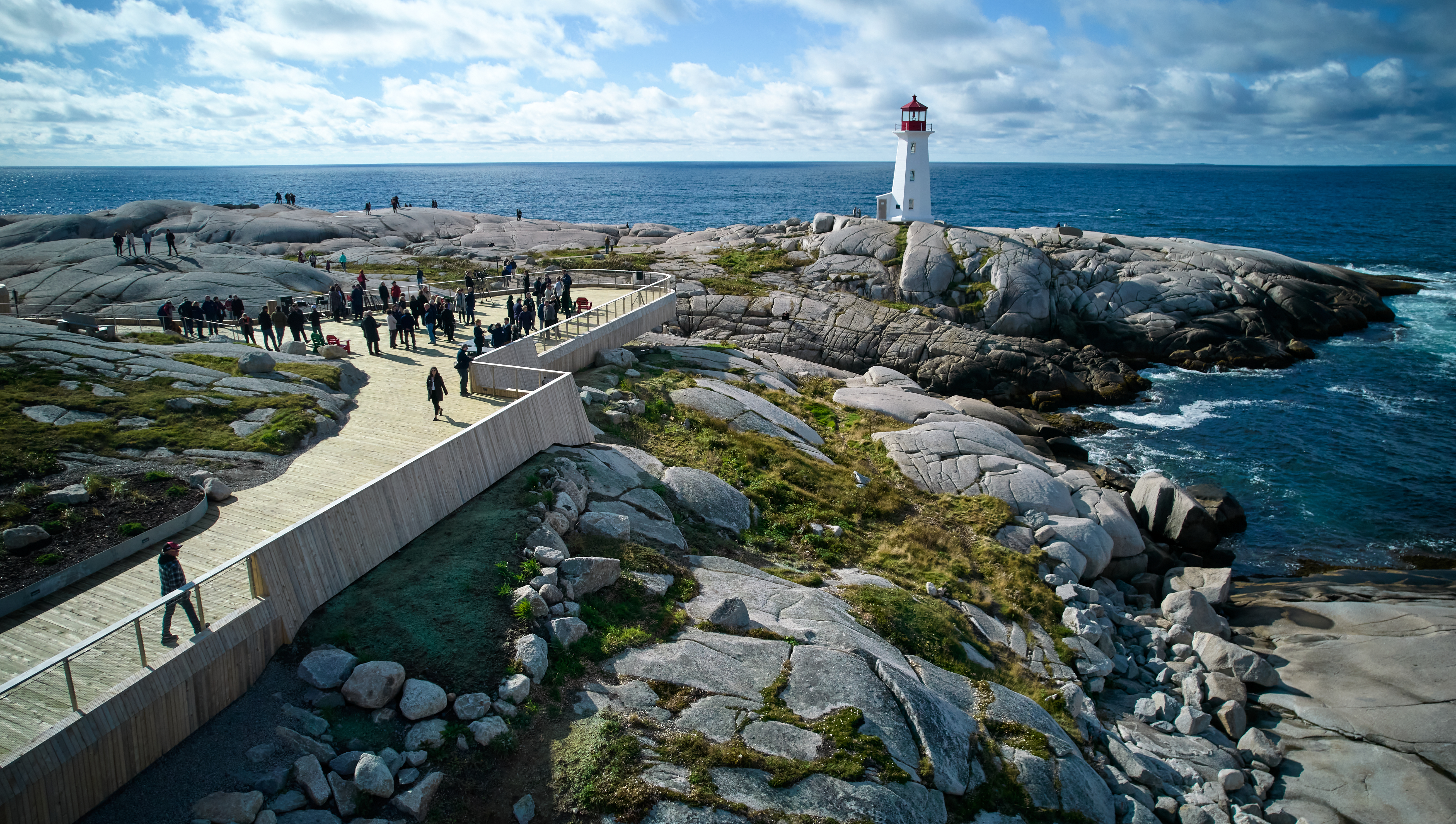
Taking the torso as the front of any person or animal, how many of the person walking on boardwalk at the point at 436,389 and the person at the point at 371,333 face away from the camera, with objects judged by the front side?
1

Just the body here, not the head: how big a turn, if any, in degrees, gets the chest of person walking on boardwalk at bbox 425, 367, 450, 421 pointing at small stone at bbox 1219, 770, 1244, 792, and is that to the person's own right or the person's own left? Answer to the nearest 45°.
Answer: approximately 90° to the person's own left

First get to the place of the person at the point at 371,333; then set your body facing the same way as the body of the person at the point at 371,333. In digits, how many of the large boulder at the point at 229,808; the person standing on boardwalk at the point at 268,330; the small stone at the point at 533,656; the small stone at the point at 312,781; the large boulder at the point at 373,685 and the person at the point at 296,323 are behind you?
4

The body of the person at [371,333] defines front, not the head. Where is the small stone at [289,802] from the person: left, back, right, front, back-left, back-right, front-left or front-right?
back

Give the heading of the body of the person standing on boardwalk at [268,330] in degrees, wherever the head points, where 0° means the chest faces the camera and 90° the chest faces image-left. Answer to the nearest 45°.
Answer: approximately 225°

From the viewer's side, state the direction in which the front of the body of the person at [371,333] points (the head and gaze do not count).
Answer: away from the camera

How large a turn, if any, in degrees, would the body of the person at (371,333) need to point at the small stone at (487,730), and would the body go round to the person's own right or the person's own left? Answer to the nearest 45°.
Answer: approximately 180°

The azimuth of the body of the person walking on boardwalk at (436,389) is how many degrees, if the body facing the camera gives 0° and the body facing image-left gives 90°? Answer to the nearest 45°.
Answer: approximately 45°

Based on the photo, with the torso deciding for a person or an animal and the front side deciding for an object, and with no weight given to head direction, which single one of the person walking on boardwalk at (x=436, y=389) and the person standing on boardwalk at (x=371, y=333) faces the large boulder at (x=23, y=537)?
the person walking on boardwalk at (x=436, y=389)

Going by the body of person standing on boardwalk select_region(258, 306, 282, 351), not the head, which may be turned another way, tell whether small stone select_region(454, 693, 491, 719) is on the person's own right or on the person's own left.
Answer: on the person's own right

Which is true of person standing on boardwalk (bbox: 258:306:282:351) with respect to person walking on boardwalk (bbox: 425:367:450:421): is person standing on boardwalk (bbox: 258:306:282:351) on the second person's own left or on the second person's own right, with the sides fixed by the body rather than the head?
on the second person's own right

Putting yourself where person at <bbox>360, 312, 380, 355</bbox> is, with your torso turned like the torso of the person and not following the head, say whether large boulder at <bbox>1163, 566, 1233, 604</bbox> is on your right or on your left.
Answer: on your right

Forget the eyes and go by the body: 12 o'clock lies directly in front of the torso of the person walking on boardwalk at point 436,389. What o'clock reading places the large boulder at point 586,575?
The large boulder is roughly at 10 o'clock from the person walking on boardwalk.

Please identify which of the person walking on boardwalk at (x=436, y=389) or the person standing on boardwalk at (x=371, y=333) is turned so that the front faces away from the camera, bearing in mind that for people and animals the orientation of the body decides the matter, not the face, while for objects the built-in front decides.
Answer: the person standing on boardwalk at (x=371, y=333)
